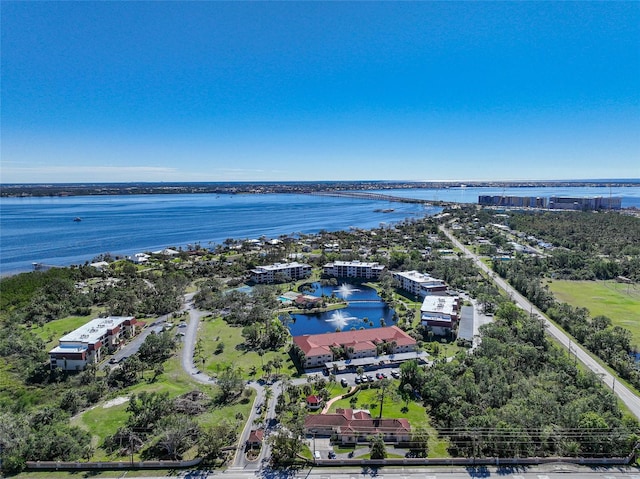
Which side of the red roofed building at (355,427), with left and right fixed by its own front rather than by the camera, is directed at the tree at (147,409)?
right

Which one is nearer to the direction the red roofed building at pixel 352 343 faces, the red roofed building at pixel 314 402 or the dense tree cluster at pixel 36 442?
the red roofed building

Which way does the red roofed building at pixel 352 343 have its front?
toward the camera

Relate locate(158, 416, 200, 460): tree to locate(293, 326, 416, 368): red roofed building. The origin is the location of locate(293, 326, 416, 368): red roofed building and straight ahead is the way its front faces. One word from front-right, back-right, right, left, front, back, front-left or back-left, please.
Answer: front-right

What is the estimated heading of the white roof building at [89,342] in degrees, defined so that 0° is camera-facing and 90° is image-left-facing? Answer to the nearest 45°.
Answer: approximately 315°

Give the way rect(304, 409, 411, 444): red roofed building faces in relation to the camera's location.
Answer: facing the viewer

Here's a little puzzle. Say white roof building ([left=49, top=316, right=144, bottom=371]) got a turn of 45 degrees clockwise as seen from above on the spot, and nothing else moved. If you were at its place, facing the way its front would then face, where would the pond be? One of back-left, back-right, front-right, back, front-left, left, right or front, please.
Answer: left

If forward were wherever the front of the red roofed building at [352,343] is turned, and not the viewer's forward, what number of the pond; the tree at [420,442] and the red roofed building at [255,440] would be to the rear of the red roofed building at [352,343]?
1

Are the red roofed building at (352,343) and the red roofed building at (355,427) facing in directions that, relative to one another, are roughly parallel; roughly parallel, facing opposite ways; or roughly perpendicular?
roughly parallel

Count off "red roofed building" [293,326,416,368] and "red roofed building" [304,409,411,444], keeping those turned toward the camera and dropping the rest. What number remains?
2
